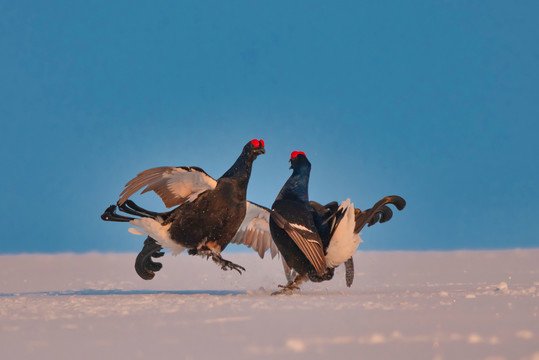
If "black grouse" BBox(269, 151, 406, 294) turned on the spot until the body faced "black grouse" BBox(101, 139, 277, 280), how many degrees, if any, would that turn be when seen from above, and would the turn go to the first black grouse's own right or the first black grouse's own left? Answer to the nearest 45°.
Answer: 0° — it already faces it

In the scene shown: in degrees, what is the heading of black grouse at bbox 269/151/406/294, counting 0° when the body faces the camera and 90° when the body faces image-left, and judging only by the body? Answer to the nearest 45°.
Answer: approximately 90°
